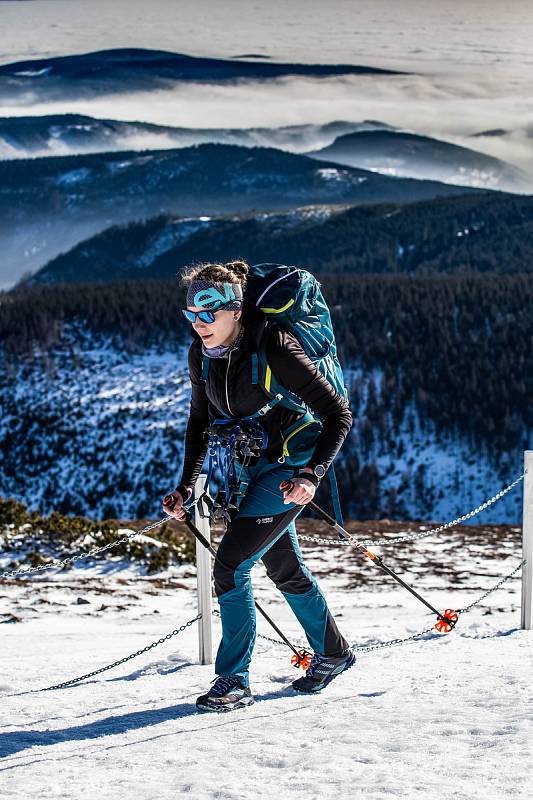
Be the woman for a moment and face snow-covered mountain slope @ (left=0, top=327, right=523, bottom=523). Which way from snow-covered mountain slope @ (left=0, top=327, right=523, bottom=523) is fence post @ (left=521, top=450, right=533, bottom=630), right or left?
right

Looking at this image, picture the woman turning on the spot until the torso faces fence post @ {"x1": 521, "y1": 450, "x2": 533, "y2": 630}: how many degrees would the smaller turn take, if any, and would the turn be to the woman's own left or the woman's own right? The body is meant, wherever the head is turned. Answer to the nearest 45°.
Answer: approximately 180°

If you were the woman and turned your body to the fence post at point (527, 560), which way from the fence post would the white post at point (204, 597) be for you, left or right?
left

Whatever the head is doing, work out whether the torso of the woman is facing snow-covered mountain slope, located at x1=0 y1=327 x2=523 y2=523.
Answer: no

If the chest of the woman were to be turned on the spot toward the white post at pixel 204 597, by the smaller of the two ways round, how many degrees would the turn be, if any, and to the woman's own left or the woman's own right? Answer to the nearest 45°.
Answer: approximately 135° to the woman's own right

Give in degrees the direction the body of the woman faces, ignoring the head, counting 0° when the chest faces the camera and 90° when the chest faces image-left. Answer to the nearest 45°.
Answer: approximately 45°

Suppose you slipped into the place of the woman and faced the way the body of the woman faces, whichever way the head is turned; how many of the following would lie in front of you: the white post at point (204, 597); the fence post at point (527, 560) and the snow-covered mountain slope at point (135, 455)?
0
